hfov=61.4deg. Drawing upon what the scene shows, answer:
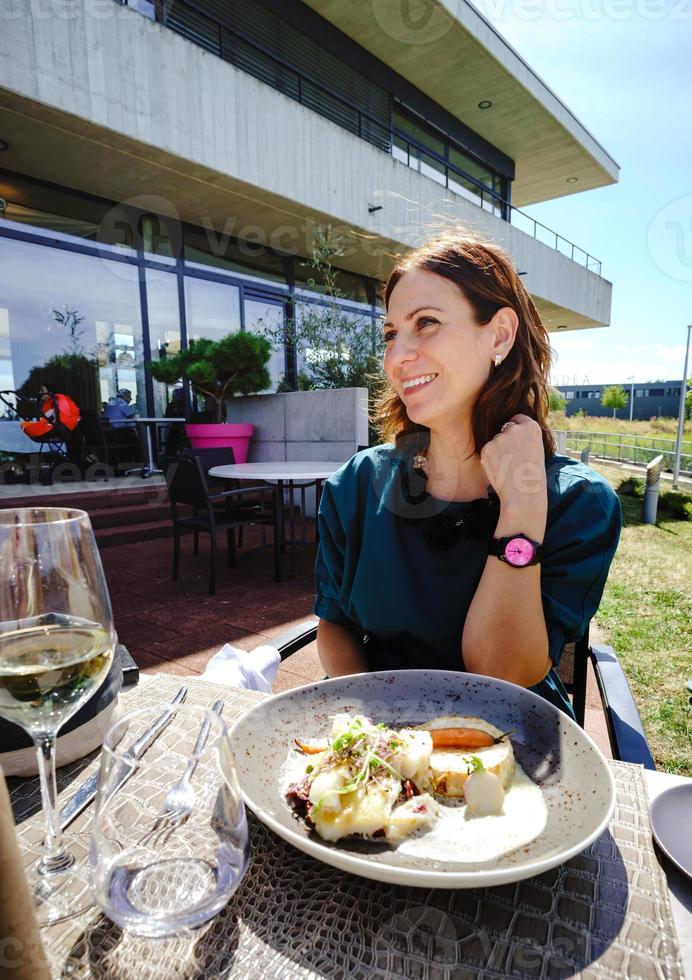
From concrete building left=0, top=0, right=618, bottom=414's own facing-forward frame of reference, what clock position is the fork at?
The fork is roughly at 1 o'clock from the concrete building.

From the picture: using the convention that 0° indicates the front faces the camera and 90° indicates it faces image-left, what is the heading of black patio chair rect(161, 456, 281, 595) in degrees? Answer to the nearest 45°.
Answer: approximately 225°

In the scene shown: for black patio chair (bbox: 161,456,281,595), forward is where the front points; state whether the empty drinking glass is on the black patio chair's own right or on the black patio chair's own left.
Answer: on the black patio chair's own right

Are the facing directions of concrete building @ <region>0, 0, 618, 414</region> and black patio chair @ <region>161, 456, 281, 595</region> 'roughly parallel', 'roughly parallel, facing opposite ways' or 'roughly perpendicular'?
roughly perpendicular

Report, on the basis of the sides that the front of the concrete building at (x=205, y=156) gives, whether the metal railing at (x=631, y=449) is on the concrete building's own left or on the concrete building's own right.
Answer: on the concrete building's own left

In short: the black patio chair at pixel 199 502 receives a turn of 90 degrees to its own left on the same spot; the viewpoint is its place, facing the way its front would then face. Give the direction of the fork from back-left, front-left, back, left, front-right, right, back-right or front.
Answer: back-left

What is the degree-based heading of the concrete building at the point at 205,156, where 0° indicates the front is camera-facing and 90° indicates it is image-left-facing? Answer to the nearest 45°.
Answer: approximately 315°

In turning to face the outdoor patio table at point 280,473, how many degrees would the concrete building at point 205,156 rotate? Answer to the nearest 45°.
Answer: approximately 45° to its right

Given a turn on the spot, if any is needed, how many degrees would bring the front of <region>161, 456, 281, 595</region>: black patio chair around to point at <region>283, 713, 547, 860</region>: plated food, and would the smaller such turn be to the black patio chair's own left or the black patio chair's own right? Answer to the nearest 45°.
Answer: approximately 135° to the black patio chair's own right
